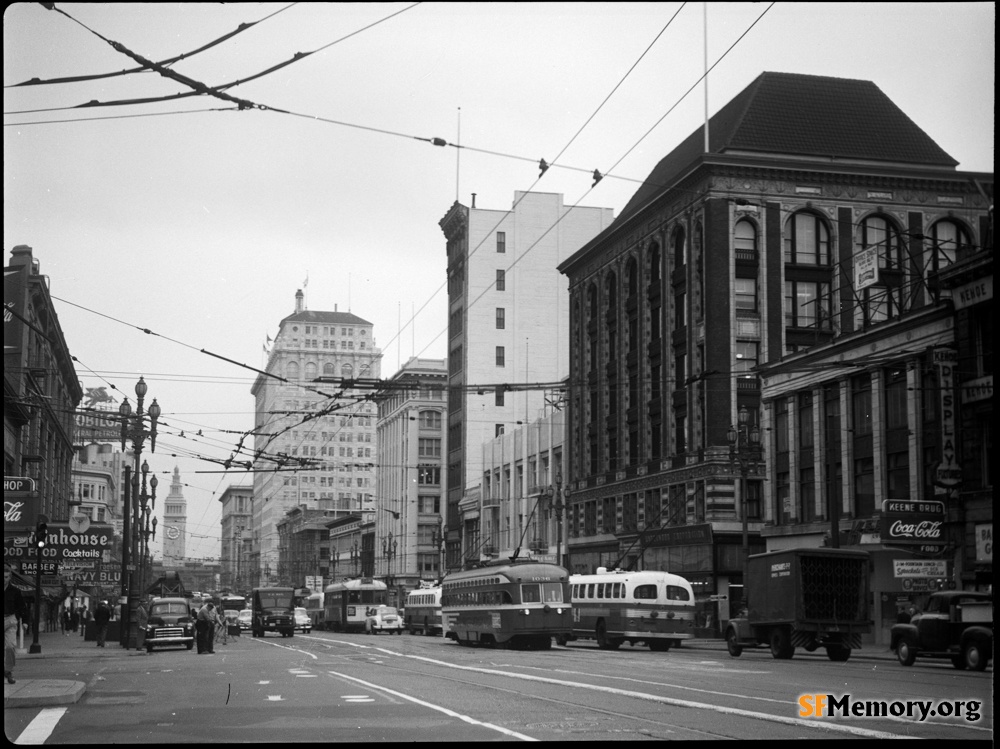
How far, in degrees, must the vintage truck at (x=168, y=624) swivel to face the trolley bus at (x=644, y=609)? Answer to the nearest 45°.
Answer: approximately 90° to its left

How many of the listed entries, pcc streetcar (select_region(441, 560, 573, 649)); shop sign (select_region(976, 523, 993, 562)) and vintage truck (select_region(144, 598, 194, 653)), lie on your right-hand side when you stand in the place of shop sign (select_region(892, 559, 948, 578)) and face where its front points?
2

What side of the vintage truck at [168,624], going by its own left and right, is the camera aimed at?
front

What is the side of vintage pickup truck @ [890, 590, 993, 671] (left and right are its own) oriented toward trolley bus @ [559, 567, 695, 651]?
front

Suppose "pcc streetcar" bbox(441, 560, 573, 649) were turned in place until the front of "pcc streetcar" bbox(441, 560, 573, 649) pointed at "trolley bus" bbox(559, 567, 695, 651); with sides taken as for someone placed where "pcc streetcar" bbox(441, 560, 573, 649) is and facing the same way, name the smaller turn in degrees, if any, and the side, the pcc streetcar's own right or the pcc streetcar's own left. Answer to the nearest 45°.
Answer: approximately 45° to the pcc streetcar's own left

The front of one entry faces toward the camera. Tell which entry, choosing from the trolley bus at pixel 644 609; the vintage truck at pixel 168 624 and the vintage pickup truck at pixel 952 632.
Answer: the vintage truck at pixel 168 624

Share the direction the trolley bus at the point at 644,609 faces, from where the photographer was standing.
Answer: facing away from the viewer and to the left of the viewer

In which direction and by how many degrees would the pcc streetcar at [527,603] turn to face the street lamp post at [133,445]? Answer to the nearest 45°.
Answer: approximately 135° to its right

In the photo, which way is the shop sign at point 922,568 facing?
toward the camera
